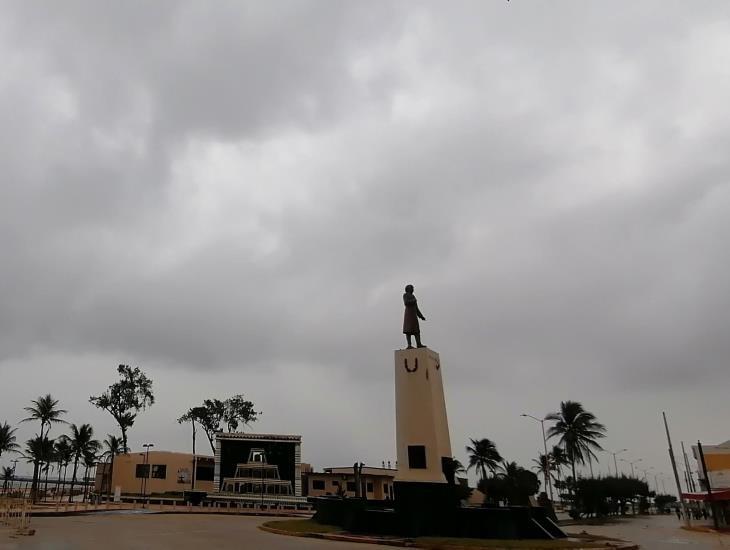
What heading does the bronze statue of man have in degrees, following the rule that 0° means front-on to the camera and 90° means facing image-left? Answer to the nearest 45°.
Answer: approximately 315°
